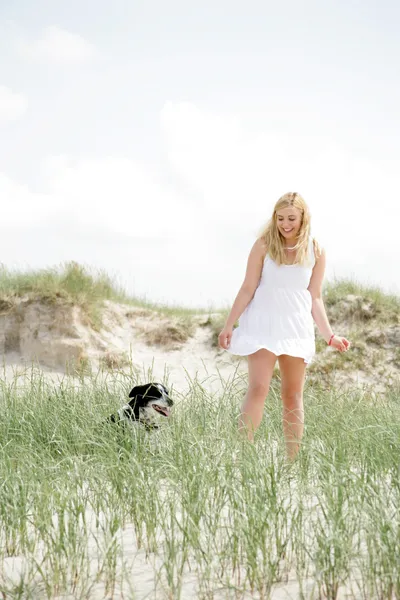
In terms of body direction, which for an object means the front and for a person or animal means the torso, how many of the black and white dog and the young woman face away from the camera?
0

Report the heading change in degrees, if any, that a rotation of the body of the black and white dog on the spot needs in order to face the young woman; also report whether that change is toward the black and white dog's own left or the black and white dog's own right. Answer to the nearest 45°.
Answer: approximately 45° to the black and white dog's own left

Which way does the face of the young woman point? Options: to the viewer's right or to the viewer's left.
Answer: to the viewer's left

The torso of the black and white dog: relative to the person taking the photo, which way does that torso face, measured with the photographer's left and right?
facing the viewer and to the right of the viewer

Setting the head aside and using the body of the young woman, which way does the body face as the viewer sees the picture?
toward the camera

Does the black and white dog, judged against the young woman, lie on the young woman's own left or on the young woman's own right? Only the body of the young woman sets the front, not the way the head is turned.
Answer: on the young woman's own right
